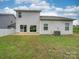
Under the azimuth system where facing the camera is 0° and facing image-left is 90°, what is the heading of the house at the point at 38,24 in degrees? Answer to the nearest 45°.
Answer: approximately 180°

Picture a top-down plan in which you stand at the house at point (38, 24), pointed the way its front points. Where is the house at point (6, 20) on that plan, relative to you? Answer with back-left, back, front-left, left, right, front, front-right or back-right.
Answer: front-left
